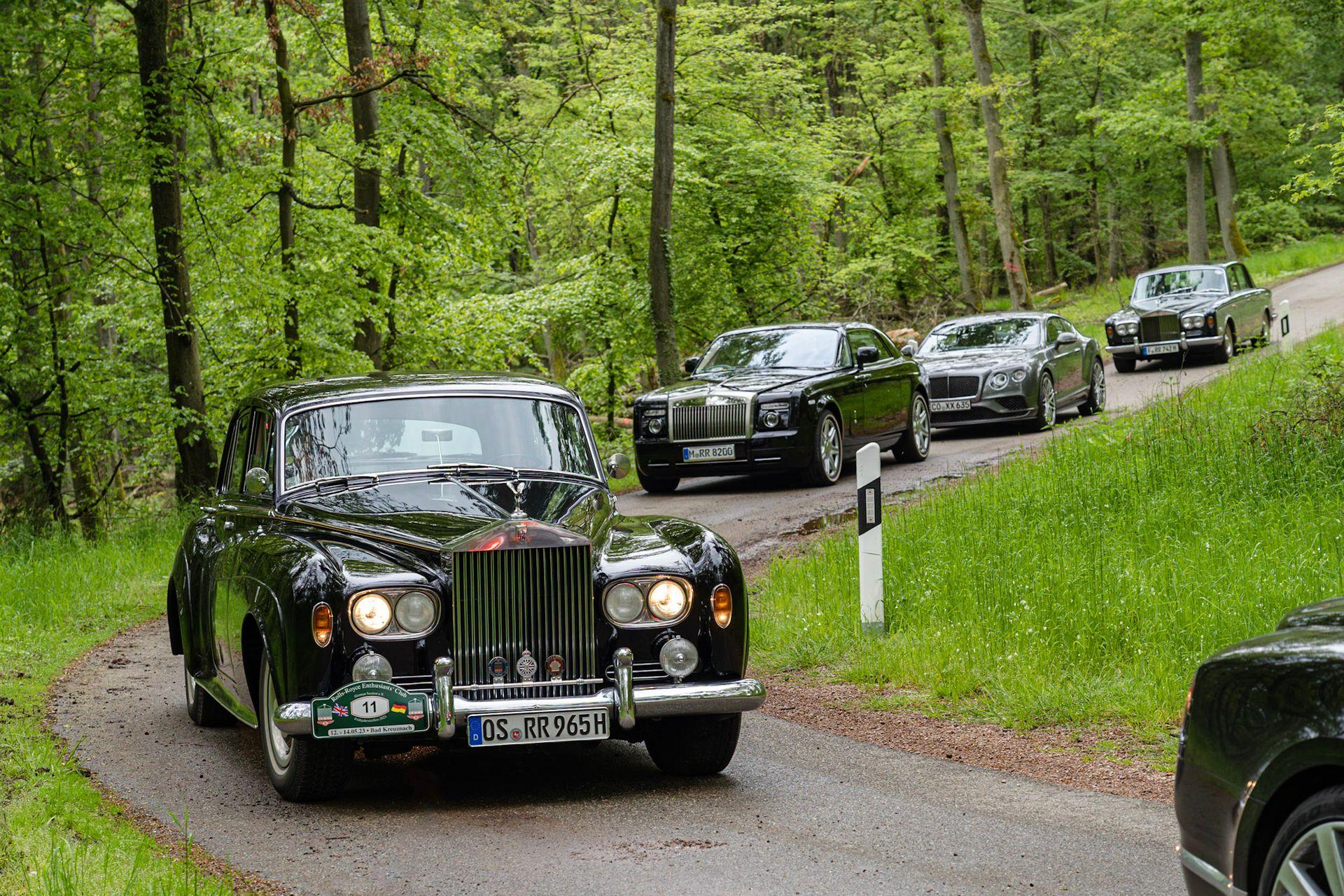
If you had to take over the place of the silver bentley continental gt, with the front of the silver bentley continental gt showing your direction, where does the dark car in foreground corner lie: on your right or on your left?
on your left

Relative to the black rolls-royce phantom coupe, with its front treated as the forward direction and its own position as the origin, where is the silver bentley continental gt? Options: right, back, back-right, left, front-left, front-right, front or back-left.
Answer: back

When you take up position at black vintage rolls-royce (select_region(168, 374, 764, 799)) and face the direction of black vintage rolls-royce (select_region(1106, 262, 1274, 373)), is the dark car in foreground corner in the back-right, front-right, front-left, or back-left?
back-right

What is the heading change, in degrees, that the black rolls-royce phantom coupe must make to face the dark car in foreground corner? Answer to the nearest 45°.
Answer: approximately 45° to its left

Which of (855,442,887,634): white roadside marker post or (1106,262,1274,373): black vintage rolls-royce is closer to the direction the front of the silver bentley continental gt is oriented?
the white roadside marker post

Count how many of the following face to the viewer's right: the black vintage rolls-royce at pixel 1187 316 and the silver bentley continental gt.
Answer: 0

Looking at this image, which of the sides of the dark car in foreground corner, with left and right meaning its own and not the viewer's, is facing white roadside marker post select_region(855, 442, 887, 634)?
left

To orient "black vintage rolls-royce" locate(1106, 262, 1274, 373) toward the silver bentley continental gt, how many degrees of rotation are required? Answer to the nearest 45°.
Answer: approximately 45° to its left

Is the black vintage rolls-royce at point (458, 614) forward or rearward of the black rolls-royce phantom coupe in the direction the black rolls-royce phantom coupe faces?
forward

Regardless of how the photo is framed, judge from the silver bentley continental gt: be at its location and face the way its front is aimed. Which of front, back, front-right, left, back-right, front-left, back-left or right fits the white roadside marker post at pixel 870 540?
front-left

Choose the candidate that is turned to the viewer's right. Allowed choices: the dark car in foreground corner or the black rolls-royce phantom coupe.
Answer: the dark car in foreground corner

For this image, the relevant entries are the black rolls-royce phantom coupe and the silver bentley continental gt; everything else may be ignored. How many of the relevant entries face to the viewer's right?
0

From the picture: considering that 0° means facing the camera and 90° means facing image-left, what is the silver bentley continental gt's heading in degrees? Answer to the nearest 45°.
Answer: approximately 45°

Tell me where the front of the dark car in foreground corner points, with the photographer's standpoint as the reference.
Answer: facing to the right of the viewer

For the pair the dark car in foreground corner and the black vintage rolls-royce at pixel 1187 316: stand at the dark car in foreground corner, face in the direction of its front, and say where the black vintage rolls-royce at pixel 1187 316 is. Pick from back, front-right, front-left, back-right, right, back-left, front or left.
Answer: left
